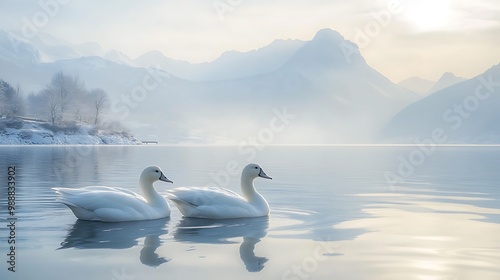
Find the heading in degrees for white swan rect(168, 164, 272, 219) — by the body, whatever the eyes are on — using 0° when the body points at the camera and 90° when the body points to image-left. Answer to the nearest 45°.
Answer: approximately 270°

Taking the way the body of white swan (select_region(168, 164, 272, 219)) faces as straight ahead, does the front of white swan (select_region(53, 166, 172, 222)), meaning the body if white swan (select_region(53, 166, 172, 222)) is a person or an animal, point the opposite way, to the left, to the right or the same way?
the same way

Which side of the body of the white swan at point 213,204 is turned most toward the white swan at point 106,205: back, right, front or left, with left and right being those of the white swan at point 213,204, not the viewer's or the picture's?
back

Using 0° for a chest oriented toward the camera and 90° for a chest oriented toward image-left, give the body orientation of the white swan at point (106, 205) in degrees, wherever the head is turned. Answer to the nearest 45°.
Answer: approximately 270°

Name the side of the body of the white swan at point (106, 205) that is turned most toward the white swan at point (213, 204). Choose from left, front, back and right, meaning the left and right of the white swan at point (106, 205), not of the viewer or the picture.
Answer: front

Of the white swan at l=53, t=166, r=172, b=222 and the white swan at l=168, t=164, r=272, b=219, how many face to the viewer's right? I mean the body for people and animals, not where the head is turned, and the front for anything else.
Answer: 2
